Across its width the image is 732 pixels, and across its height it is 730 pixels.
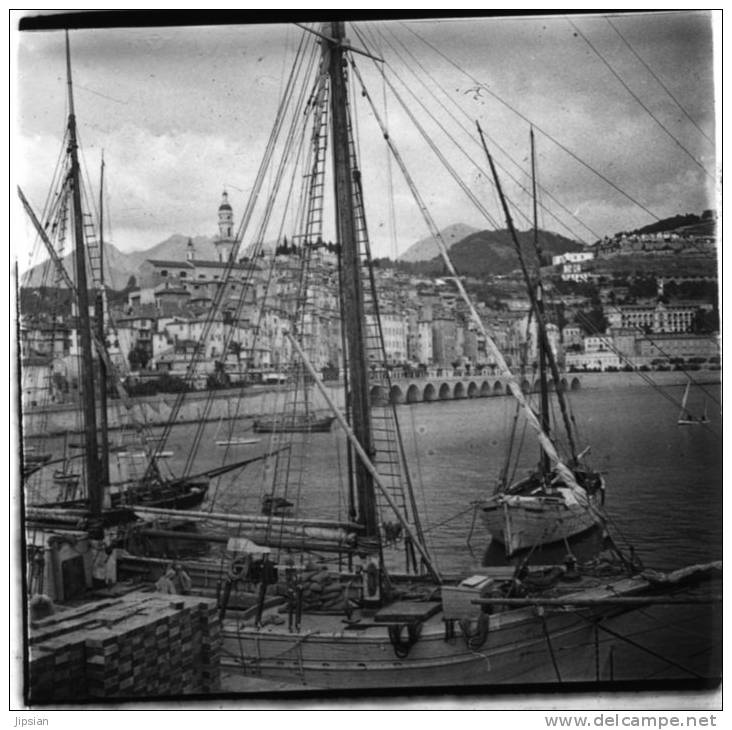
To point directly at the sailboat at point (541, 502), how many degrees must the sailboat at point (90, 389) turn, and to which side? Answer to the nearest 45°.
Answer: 0° — it already faces it

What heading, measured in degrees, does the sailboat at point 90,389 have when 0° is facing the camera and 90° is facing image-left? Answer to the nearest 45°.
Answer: approximately 270°

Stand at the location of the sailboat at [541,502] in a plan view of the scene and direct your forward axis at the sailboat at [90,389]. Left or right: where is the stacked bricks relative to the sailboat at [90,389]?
left

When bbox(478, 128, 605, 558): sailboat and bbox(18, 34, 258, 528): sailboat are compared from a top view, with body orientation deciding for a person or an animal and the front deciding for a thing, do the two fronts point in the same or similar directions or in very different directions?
very different directions

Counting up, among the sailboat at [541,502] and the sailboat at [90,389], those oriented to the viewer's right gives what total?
1

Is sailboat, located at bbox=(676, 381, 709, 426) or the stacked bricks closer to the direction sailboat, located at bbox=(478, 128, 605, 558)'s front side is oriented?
the stacked bricks
